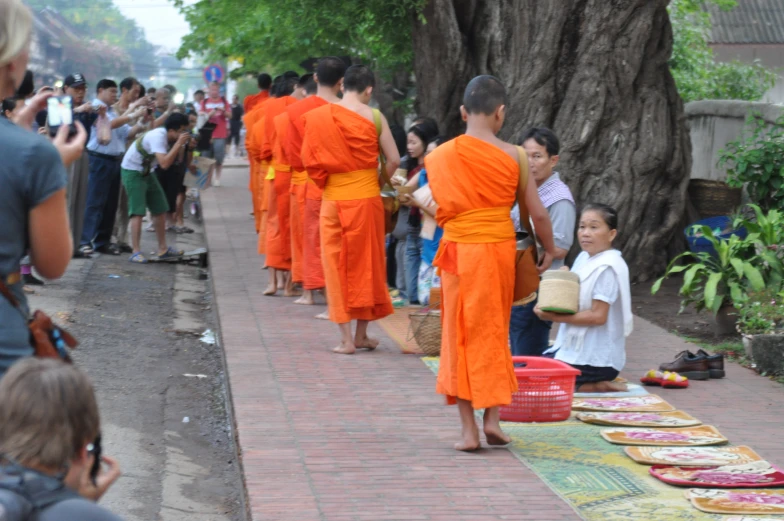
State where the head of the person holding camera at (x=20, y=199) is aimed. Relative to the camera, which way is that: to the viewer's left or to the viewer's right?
to the viewer's right

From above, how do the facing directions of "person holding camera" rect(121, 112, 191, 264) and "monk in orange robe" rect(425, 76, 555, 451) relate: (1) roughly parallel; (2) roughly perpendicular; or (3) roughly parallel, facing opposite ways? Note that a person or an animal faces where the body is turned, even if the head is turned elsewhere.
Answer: roughly perpendicular

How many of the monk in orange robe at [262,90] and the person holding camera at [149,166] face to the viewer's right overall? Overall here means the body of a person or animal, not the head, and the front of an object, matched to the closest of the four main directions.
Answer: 1

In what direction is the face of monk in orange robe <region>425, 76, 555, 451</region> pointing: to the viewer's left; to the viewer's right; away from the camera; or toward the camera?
away from the camera

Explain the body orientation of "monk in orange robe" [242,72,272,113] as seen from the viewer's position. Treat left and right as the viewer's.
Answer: facing away from the viewer

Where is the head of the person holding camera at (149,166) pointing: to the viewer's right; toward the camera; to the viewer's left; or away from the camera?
to the viewer's right

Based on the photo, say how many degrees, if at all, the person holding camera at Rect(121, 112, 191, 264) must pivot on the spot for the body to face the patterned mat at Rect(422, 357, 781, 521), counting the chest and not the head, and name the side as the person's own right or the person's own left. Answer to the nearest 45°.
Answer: approximately 90° to the person's own right

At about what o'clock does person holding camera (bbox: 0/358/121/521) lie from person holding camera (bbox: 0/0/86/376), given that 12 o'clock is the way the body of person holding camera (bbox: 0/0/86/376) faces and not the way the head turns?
person holding camera (bbox: 0/358/121/521) is roughly at 4 o'clock from person holding camera (bbox: 0/0/86/376).

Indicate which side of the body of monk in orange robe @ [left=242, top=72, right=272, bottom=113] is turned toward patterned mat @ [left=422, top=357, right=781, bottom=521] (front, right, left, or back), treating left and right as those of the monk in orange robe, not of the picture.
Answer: back

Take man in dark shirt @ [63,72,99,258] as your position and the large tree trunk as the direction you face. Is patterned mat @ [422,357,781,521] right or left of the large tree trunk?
right

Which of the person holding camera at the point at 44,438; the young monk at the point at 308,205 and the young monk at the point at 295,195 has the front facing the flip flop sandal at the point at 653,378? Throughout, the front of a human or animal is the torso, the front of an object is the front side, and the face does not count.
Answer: the person holding camera

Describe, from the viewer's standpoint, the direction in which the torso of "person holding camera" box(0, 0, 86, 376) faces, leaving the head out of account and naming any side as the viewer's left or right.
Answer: facing away from the viewer and to the right of the viewer

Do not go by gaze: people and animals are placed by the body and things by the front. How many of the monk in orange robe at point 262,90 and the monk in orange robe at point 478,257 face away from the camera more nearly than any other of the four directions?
2

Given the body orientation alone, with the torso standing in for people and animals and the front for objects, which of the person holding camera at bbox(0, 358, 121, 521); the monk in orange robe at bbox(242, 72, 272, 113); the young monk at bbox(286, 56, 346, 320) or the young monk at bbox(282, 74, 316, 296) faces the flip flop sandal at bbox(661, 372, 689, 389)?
the person holding camera

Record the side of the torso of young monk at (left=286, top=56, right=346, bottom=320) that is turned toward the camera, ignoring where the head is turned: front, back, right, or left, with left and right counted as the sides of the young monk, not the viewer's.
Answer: back

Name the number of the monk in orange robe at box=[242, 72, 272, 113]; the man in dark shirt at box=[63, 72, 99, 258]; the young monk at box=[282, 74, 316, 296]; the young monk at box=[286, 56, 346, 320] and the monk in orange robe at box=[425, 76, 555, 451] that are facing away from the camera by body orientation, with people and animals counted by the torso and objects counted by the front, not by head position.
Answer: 4

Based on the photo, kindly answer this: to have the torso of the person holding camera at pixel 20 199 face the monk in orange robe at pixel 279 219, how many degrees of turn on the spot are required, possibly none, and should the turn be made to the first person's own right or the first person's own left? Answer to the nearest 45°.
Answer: approximately 45° to the first person's own left
